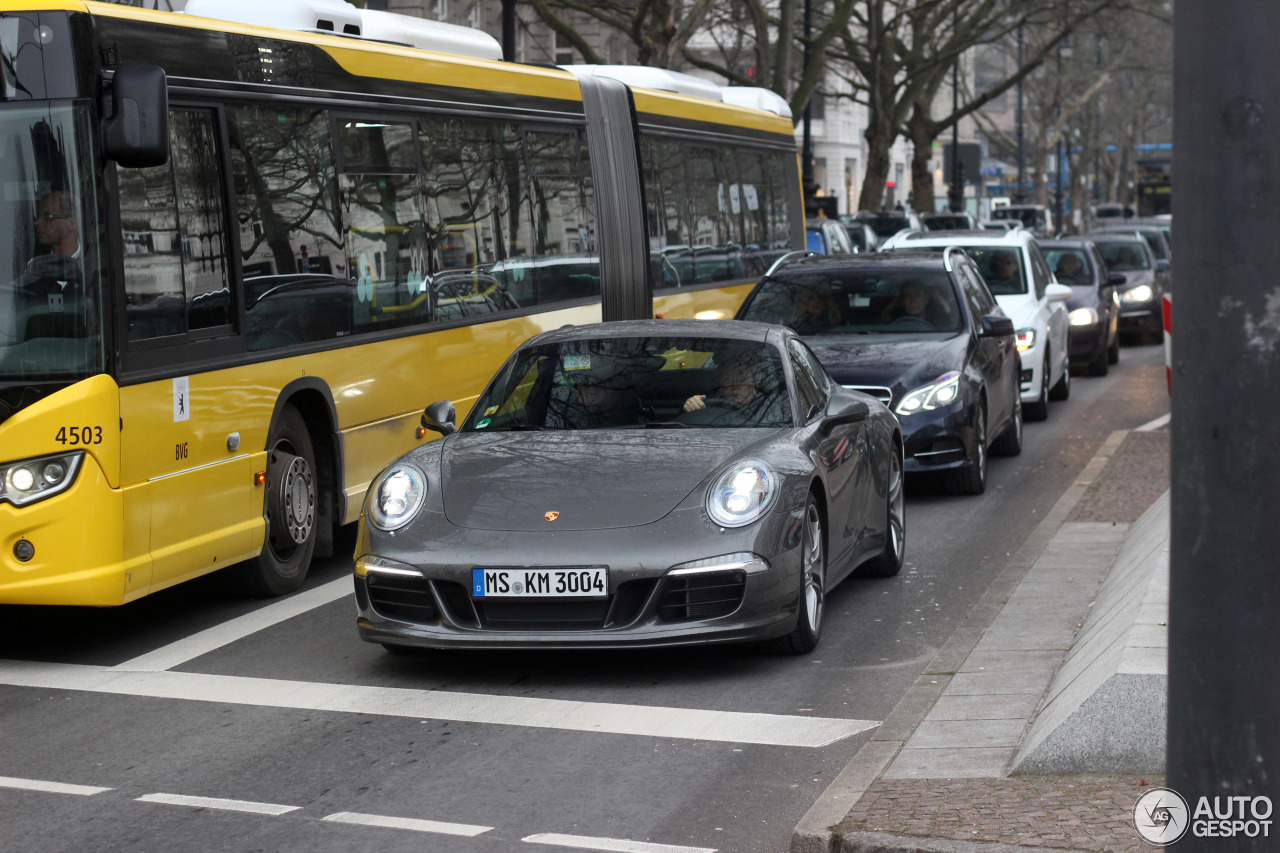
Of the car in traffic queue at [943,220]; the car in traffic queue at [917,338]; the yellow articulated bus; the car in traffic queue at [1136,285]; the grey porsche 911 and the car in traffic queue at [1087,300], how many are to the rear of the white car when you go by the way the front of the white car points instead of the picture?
3

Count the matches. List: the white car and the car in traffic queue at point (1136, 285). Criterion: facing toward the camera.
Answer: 2

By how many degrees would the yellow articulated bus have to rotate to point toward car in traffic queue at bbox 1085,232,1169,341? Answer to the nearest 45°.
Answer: approximately 180°

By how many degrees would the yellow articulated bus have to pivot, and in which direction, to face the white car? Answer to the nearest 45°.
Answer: approximately 180°

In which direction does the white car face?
toward the camera

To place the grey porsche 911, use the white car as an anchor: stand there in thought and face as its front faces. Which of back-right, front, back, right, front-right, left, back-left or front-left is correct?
front

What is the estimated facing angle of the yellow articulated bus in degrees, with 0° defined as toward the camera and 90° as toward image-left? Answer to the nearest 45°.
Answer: approximately 45°

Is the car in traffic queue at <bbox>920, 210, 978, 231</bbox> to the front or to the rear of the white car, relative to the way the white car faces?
to the rear

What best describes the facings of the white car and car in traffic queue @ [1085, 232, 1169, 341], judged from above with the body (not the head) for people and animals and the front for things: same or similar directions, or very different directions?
same or similar directions

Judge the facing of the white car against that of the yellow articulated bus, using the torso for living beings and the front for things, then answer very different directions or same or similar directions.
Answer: same or similar directions

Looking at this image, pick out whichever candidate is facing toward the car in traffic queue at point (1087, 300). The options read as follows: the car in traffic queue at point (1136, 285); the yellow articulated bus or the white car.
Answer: the car in traffic queue at point (1136, 285)

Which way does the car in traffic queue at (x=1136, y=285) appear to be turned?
toward the camera

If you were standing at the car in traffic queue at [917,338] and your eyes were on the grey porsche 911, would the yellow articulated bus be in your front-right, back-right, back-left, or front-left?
front-right

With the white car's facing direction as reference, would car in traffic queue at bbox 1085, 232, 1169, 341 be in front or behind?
behind

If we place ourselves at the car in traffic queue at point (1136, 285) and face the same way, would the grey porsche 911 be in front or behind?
in front
